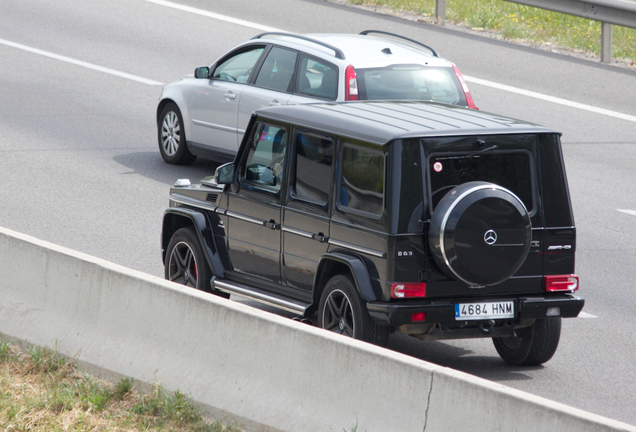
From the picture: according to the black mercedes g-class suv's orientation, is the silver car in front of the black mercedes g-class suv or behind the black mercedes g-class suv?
in front

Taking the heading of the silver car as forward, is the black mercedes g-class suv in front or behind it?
behind

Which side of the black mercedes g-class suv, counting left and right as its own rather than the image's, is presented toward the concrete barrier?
left

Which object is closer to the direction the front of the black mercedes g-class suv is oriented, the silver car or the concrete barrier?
the silver car

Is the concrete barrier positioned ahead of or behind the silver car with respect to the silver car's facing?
behind

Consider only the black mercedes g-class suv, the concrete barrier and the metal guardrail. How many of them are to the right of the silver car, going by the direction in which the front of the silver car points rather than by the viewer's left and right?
1

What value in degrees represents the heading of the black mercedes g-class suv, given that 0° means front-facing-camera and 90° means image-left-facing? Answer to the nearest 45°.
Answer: approximately 135°

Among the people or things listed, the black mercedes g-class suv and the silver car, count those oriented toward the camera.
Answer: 0

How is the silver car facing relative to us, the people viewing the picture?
facing away from the viewer and to the left of the viewer

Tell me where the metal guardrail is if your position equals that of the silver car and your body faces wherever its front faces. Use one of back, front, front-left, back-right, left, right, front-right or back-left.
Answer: right

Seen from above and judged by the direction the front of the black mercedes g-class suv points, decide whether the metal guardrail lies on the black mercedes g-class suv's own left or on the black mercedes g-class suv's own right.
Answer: on the black mercedes g-class suv's own right

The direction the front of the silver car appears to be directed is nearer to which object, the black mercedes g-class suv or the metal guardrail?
the metal guardrail
